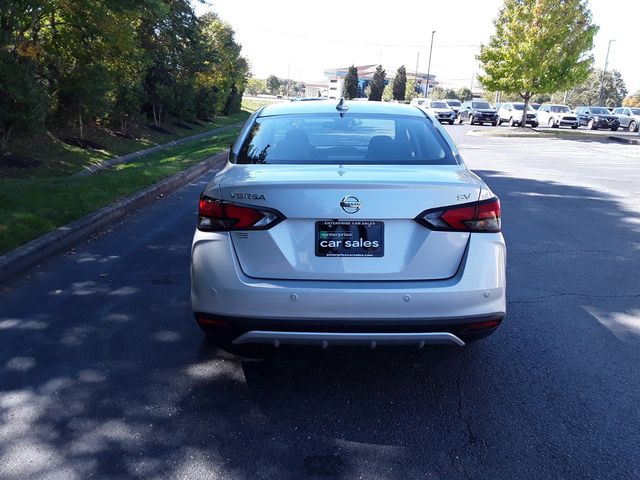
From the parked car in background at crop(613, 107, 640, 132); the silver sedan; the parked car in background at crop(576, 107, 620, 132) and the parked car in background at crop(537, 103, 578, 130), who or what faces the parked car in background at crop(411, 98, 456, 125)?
the silver sedan

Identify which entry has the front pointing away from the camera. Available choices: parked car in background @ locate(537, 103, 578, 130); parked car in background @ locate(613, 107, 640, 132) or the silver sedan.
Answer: the silver sedan

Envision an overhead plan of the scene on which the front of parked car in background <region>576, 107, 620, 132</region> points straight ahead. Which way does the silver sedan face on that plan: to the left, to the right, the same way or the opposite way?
the opposite way

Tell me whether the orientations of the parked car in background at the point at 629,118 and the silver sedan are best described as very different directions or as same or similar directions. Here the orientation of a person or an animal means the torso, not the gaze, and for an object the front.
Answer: very different directions

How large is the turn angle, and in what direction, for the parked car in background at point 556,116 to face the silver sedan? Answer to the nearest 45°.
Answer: approximately 45° to its right

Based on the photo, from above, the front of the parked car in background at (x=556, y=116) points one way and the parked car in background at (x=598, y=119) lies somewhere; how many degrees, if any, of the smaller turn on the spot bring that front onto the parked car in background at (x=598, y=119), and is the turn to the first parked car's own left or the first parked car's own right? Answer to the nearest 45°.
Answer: approximately 45° to the first parked car's own left

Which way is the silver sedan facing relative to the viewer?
away from the camera

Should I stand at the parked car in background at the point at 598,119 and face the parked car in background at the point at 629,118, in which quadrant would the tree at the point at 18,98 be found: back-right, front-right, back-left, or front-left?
back-right

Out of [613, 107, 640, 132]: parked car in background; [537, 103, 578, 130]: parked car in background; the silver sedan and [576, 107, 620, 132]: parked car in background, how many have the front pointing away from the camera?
1

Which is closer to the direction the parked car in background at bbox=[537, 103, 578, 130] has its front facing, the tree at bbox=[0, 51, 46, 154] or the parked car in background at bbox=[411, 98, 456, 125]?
the tree

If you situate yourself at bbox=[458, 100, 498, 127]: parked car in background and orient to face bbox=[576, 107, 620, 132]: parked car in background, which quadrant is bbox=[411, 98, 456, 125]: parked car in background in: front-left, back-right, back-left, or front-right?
back-left

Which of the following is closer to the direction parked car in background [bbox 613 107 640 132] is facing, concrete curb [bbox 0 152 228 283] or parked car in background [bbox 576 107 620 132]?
the concrete curb

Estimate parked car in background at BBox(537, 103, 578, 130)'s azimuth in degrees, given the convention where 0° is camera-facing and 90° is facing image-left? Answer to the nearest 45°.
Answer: approximately 315°

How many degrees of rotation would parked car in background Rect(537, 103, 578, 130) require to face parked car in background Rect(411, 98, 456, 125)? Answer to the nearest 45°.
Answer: approximately 135° to its right

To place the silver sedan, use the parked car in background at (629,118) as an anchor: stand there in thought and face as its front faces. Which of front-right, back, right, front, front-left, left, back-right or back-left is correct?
front-right

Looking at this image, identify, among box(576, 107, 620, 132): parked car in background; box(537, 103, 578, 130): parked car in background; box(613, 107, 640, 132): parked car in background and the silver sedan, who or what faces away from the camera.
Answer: the silver sedan
